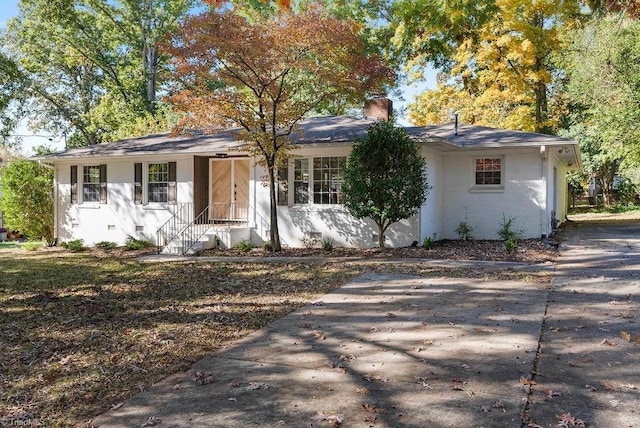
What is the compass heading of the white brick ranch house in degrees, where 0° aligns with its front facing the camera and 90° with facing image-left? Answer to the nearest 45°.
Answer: approximately 0°

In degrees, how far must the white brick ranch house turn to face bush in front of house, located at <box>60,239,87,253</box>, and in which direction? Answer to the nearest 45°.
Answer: approximately 90° to its right

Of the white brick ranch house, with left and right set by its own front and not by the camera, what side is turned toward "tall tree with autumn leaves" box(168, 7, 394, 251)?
front

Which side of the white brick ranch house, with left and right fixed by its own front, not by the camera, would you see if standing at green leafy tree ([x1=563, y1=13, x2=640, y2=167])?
left

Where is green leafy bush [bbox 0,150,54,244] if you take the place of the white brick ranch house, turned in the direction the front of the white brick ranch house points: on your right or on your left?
on your right

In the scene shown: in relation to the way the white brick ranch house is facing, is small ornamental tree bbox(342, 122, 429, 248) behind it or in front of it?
in front

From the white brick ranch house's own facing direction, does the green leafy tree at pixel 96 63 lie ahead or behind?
behind
